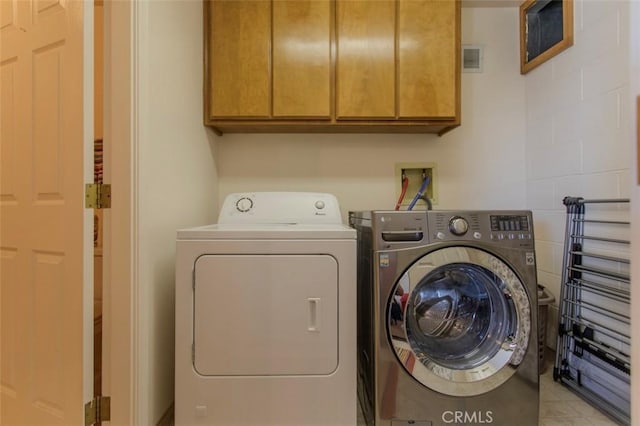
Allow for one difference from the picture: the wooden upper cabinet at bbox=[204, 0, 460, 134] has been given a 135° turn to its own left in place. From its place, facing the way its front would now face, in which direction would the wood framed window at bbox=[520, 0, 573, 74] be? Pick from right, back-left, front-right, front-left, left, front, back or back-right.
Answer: front-right

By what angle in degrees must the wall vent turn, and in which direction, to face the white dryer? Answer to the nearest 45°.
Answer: approximately 45° to its right

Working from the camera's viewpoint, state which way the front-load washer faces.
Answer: facing the viewer

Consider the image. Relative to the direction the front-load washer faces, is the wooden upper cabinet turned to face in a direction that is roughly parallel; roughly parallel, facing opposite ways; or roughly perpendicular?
roughly parallel

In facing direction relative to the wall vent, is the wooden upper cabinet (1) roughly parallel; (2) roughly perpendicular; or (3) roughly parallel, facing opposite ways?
roughly parallel

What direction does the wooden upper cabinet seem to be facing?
toward the camera

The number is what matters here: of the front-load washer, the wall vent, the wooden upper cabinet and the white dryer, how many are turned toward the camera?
4

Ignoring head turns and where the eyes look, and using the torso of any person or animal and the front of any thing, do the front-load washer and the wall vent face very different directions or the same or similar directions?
same or similar directions

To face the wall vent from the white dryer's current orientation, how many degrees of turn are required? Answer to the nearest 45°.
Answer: approximately 135° to its left

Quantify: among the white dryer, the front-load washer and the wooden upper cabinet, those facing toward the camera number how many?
3

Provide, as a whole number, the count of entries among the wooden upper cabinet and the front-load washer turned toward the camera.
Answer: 2
